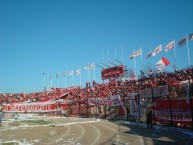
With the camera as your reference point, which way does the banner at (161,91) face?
facing the viewer and to the left of the viewer

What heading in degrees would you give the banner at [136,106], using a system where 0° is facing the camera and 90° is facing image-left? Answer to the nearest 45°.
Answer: approximately 45°

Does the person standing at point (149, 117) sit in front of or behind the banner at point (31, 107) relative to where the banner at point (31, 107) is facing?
in front

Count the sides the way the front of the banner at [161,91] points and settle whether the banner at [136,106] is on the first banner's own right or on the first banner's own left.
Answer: on the first banner's own right

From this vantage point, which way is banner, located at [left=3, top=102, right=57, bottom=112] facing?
toward the camera

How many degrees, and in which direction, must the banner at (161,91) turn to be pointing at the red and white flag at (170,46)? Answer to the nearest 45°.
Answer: approximately 135° to its right

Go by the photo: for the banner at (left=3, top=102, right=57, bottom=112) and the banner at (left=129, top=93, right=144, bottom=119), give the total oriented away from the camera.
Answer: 0

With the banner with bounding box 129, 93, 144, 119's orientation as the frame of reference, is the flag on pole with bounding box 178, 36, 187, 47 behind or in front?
behind

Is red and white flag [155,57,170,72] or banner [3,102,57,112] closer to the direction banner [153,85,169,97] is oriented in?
the banner

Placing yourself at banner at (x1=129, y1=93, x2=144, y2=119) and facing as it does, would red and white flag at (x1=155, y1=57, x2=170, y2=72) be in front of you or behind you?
behind

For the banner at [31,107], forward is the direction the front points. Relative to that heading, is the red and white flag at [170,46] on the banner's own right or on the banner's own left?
on the banner's own left

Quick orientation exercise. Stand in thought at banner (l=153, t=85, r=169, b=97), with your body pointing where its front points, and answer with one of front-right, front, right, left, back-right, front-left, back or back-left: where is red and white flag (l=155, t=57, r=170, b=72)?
back-right
